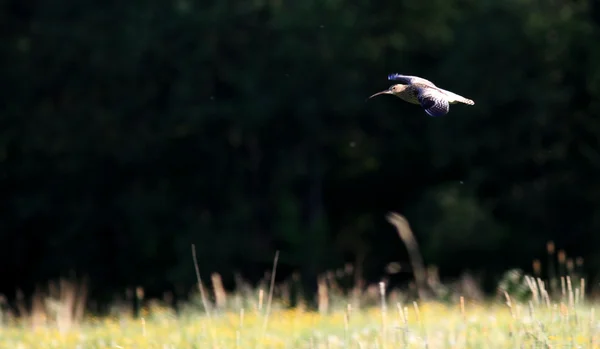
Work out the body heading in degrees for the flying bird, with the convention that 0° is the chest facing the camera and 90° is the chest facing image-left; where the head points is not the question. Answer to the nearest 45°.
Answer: approximately 90°
